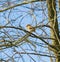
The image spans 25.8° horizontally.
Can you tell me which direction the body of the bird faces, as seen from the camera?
to the viewer's left
